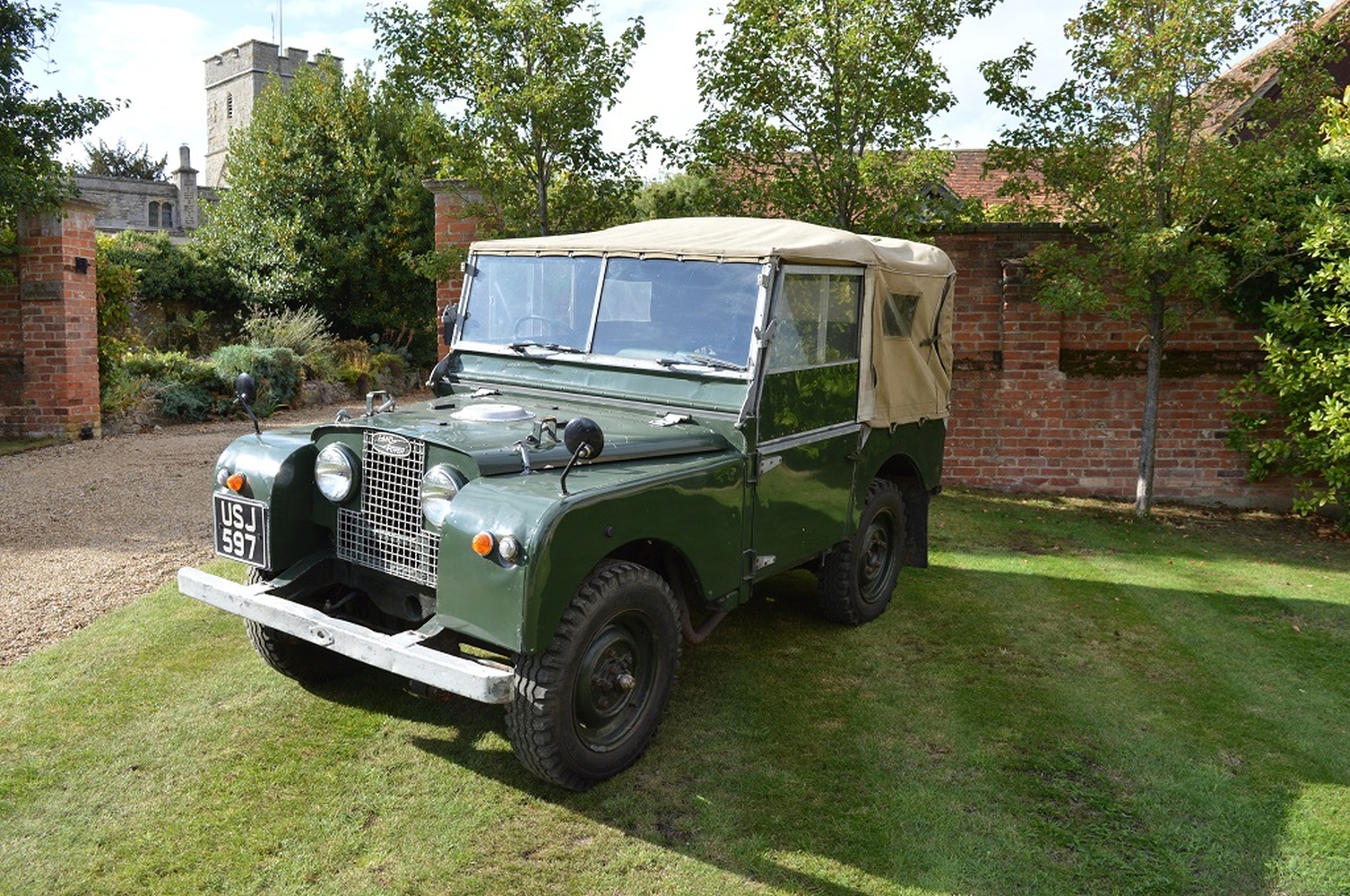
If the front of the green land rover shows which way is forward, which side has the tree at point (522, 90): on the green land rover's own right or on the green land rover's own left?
on the green land rover's own right

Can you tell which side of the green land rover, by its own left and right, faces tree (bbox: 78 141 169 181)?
right

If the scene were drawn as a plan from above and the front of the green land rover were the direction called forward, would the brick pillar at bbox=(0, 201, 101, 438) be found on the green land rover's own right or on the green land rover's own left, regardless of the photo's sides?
on the green land rover's own right

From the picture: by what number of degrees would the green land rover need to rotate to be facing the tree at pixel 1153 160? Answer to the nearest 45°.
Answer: approximately 180°

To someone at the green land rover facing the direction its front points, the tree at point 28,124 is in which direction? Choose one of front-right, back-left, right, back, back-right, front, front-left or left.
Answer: right

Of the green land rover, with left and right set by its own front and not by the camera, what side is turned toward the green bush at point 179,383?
right

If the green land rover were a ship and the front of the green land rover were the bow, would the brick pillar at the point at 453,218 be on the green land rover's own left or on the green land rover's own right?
on the green land rover's own right

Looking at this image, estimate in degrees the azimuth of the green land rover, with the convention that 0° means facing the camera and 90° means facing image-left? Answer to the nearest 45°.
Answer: approximately 45°
